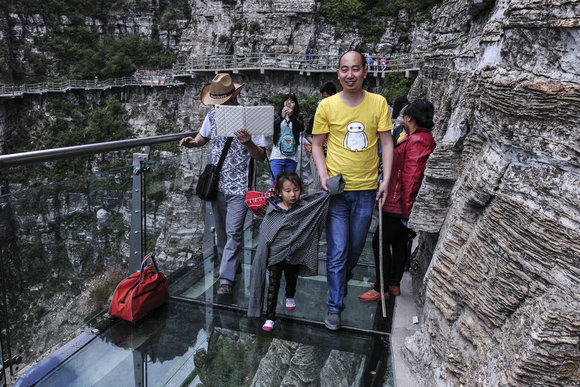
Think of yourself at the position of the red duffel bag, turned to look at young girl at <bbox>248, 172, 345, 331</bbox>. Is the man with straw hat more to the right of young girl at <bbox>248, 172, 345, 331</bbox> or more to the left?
left

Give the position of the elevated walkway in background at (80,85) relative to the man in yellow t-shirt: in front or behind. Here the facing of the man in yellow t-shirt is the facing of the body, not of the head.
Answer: behind

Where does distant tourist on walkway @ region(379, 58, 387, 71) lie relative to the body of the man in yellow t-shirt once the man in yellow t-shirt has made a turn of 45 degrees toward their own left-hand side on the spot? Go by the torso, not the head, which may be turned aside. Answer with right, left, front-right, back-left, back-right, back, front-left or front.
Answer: back-left

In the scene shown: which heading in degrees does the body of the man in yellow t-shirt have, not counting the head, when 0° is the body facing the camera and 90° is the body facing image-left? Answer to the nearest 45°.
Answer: approximately 0°

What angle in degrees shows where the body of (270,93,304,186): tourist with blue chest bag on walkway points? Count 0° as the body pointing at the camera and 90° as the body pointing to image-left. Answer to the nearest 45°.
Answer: approximately 0°

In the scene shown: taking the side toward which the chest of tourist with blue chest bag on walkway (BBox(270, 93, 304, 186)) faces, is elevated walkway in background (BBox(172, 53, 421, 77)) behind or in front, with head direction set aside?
behind

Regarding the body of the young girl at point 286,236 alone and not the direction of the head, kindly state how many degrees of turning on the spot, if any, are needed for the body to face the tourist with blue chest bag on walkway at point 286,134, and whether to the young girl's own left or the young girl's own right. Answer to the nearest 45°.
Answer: approximately 180°

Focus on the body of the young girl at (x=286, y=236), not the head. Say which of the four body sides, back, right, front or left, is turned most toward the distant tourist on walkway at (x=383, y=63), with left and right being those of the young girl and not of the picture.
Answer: back

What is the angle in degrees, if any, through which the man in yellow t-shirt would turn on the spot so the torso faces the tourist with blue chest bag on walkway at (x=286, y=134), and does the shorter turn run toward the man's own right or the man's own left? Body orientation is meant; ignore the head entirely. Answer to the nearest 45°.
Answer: approximately 135° to the man's own right
